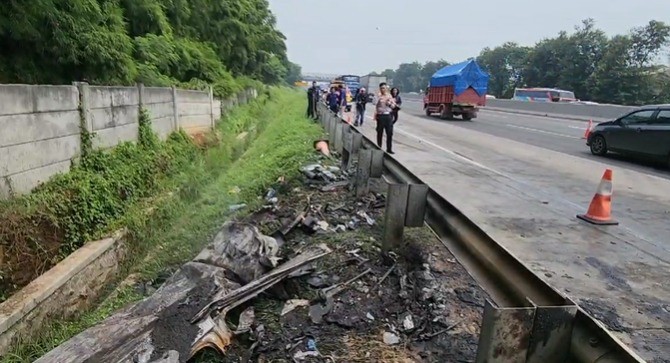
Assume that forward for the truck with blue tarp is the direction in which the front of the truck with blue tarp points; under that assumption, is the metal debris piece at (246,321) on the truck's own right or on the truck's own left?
on the truck's own left

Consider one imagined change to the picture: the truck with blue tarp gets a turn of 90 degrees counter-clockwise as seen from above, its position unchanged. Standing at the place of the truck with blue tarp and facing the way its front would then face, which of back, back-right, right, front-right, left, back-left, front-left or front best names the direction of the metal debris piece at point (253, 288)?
front-left

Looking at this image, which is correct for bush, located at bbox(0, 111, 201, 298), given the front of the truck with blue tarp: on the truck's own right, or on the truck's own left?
on the truck's own left

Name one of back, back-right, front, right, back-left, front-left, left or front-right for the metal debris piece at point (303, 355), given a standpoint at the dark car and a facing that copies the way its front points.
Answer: back-left

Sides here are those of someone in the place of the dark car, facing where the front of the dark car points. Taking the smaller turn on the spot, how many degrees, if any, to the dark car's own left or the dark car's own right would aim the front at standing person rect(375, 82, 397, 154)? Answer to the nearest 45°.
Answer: approximately 90° to the dark car's own left

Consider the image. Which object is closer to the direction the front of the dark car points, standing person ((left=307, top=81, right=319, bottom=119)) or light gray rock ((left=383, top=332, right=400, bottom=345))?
the standing person

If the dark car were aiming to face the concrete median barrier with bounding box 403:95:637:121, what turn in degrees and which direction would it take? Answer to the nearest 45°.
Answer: approximately 45° to its right

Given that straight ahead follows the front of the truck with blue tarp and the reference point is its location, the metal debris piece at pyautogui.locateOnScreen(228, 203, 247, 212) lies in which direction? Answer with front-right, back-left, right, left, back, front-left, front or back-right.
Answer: back-left

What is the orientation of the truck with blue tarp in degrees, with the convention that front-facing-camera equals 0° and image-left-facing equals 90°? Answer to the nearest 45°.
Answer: approximately 135°

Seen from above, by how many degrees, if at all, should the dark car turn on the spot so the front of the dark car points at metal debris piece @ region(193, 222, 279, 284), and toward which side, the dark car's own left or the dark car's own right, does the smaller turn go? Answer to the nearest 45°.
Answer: approximately 135° to the dark car's own left
